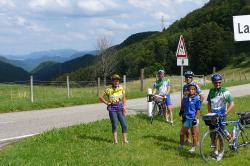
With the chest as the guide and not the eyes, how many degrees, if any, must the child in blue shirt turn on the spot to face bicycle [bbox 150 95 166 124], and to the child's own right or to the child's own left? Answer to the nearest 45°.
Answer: approximately 180°

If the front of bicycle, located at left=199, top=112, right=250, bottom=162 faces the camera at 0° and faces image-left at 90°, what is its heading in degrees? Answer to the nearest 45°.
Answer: approximately 45°

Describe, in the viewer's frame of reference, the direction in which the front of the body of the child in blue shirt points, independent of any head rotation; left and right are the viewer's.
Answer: facing the viewer

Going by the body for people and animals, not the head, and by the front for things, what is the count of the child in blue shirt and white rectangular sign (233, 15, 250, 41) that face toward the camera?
2

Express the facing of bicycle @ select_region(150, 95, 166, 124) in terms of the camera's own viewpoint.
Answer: facing the viewer and to the left of the viewer

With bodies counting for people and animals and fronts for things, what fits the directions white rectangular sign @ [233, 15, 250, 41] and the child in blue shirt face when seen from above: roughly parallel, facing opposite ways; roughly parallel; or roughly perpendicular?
roughly parallel

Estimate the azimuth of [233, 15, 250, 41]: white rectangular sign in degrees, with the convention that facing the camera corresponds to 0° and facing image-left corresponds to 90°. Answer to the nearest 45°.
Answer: approximately 0°

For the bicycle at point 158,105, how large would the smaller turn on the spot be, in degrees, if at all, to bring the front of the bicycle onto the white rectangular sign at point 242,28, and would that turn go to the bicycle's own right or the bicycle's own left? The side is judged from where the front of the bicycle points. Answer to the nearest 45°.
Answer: approximately 90° to the bicycle's own left
